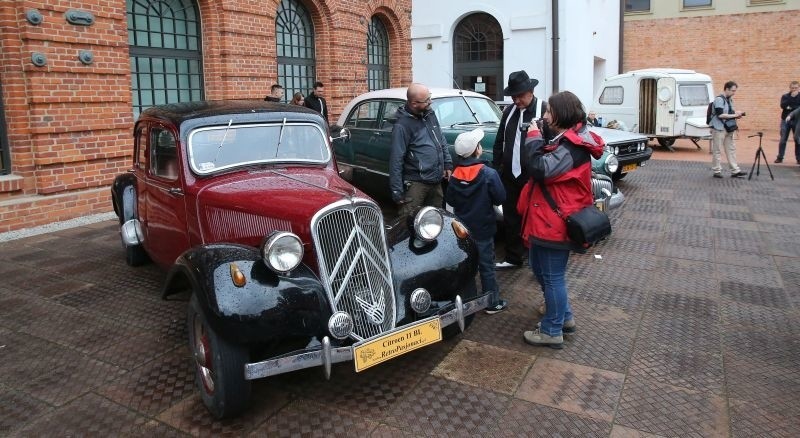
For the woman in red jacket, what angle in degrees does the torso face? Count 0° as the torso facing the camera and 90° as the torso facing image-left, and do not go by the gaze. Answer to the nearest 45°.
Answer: approximately 90°

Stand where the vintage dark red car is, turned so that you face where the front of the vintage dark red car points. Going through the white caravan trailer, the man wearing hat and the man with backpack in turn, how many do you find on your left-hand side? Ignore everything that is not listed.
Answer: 3

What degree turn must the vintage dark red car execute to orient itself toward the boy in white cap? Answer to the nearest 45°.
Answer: approximately 90° to its left

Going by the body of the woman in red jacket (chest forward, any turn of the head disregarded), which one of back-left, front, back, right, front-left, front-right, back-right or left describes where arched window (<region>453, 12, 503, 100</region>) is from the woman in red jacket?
right

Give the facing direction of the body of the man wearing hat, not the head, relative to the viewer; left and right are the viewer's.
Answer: facing the viewer and to the left of the viewer

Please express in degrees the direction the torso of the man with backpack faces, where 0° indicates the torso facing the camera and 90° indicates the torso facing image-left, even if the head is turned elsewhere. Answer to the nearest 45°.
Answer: approximately 270°

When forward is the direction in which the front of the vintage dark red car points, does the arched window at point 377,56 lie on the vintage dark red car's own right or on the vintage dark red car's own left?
on the vintage dark red car's own left

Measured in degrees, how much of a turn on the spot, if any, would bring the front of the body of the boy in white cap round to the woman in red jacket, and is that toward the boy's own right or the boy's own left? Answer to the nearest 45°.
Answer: approximately 90° to the boy's own right

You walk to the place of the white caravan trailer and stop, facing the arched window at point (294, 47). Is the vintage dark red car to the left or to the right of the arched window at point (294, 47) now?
left

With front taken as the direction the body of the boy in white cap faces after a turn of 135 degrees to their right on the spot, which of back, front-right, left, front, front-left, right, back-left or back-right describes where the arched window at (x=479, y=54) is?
back

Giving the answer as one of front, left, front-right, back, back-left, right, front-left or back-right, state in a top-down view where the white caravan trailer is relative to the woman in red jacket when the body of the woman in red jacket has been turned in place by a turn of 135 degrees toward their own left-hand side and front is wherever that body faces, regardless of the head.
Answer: back-left
